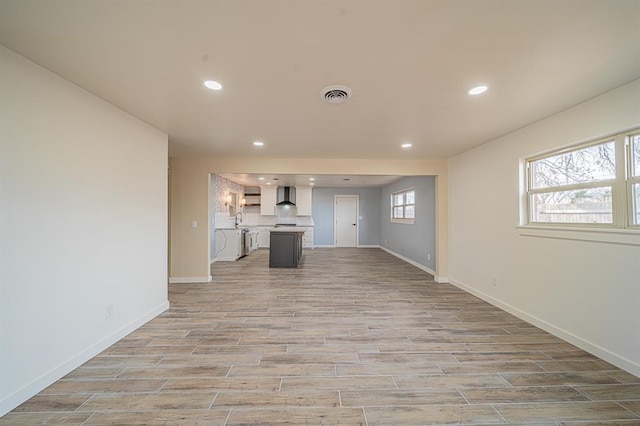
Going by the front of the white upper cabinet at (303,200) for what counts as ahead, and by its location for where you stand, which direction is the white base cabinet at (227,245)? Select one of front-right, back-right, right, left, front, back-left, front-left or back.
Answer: front-right

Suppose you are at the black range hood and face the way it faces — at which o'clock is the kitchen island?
The kitchen island is roughly at 12 o'clock from the black range hood.

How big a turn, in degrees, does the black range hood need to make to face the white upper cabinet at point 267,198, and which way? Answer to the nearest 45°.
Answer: approximately 90° to its right

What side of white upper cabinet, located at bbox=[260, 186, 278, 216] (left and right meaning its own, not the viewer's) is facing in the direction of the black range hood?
left

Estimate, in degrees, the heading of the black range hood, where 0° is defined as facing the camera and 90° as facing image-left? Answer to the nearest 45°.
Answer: approximately 0°

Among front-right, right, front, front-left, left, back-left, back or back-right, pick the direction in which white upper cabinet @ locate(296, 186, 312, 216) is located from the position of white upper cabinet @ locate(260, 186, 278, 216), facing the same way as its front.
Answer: left

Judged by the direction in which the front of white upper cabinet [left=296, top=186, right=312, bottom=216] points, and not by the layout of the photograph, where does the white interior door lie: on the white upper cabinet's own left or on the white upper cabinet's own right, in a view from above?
on the white upper cabinet's own left

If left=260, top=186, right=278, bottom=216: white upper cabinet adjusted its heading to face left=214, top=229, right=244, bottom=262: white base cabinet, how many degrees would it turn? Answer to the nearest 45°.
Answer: approximately 45° to its right
